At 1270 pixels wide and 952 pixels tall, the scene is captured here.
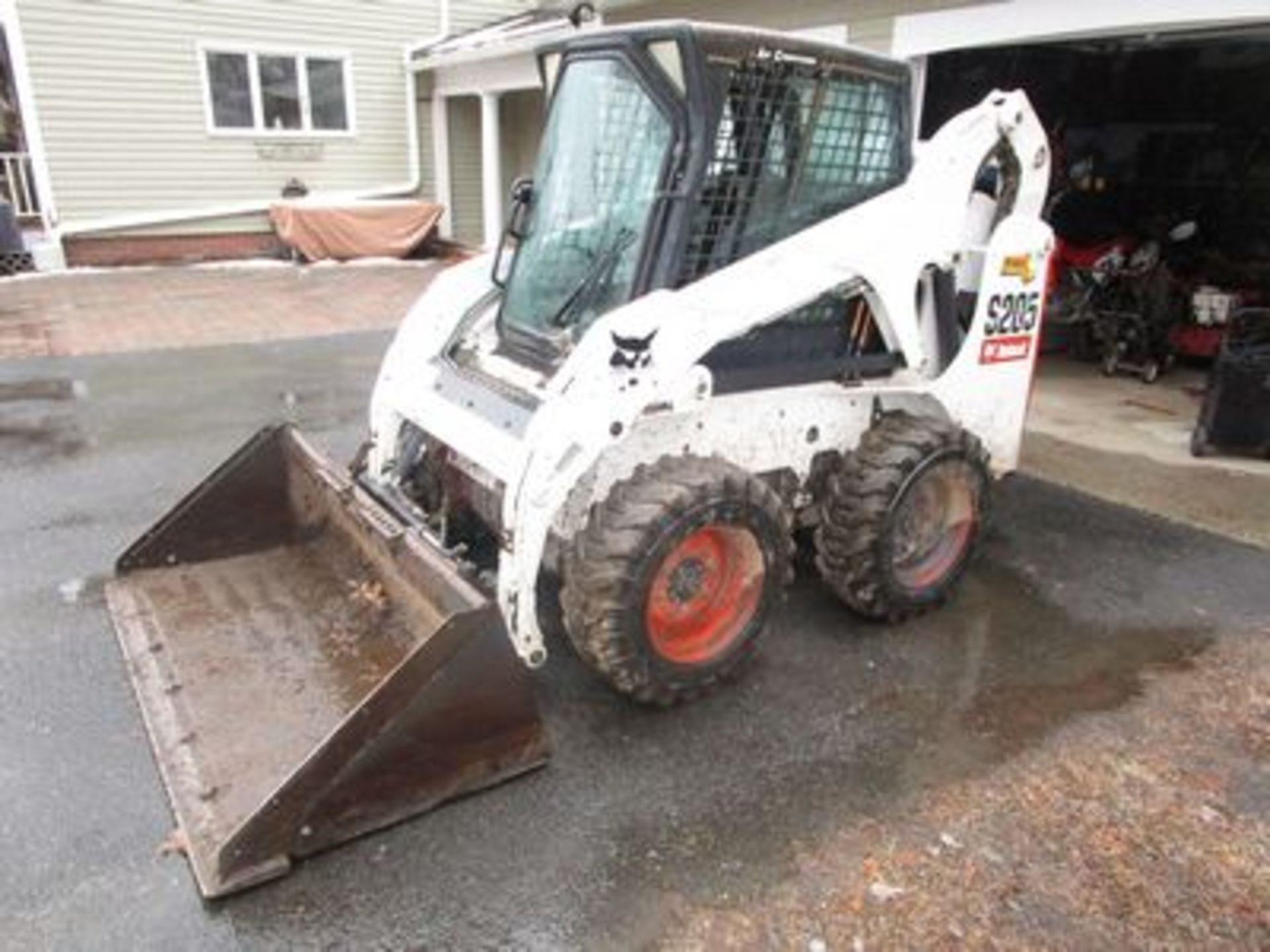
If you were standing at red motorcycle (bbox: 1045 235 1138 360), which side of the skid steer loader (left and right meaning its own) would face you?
back

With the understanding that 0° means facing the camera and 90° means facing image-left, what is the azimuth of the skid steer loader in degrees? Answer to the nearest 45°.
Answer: approximately 45°

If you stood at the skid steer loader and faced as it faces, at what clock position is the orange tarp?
The orange tarp is roughly at 4 o'clock from the skid steer loader.
